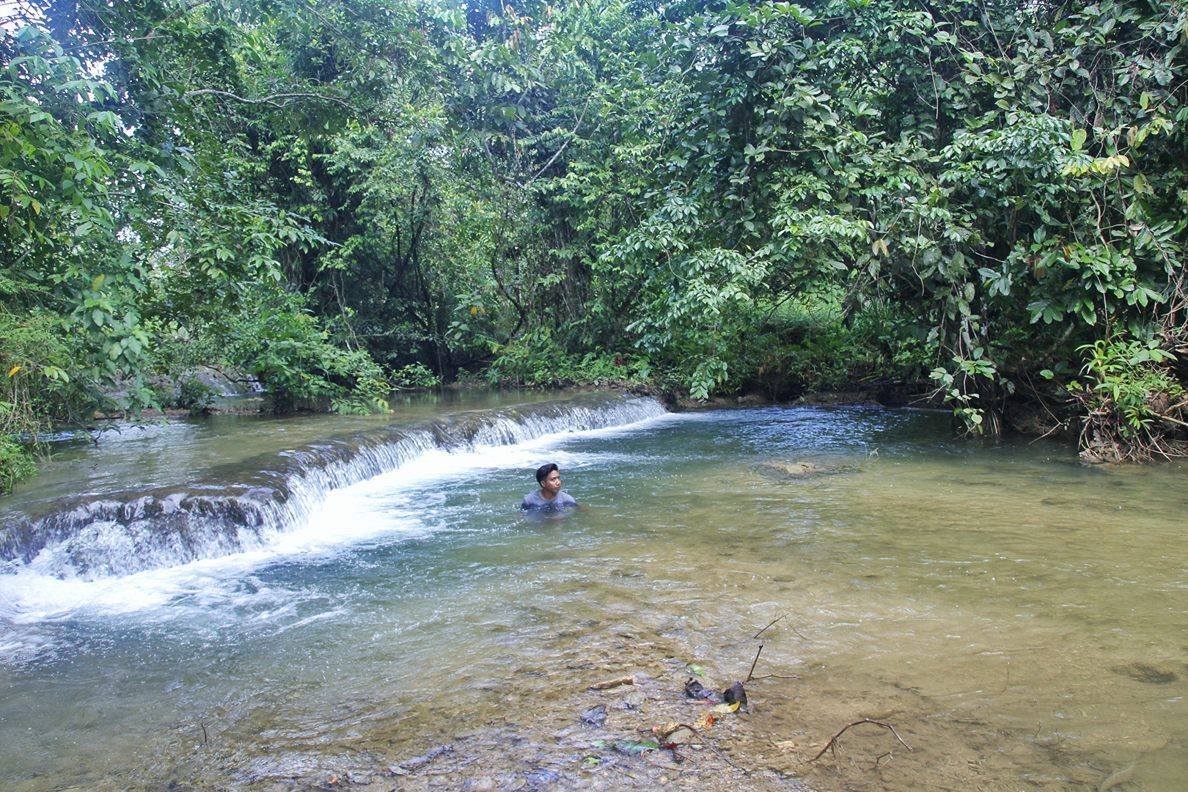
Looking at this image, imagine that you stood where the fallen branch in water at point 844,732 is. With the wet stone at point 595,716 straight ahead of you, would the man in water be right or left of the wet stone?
right

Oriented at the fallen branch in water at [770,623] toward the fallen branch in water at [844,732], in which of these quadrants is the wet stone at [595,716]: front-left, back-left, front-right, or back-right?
front-right

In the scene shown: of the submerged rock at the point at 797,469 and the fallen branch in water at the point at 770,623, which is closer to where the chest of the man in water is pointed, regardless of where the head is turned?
the fallen branch in water

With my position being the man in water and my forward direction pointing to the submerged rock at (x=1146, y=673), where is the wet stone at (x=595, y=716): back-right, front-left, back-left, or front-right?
front-right

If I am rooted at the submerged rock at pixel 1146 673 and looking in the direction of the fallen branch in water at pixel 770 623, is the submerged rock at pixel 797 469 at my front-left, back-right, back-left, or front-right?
front-right

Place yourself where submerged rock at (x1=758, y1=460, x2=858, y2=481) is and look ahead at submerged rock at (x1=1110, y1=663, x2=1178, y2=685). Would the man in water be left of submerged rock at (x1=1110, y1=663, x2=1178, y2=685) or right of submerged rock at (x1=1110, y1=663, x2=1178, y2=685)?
right

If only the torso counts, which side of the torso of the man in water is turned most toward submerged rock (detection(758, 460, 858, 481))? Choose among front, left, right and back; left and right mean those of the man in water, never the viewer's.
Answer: left

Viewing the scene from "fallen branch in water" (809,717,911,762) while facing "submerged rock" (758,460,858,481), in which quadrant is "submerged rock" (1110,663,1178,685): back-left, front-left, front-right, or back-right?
front-right

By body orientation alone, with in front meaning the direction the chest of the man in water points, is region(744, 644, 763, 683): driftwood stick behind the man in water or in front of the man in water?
in front

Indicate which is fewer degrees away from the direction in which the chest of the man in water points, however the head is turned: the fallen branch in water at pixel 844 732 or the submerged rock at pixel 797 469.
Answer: the fallen branch in water

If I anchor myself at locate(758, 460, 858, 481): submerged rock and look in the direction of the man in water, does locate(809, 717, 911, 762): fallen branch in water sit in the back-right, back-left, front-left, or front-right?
front-left

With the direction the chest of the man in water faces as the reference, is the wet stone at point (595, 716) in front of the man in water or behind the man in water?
in front
